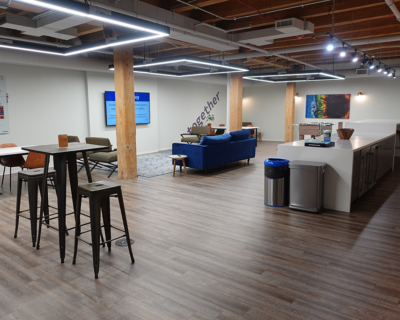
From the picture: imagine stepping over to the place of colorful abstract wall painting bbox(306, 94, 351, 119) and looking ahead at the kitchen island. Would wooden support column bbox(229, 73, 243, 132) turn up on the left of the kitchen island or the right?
right

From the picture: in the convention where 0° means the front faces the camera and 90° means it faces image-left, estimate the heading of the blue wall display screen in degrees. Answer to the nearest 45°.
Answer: approximately 315°

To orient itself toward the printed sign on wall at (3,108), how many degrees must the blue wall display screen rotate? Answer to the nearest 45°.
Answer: approximately 90° to its right

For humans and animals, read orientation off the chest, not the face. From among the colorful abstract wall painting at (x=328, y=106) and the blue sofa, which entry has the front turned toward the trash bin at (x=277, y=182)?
the colorful abstract wall painting

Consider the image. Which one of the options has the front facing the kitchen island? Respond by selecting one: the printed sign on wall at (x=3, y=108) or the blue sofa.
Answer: the printed sign on wall

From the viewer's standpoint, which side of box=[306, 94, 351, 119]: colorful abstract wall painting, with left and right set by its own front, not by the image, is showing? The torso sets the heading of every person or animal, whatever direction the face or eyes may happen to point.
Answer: front

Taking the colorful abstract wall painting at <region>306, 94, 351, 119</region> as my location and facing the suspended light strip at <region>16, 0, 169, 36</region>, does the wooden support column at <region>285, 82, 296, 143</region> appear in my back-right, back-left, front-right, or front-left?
front-right

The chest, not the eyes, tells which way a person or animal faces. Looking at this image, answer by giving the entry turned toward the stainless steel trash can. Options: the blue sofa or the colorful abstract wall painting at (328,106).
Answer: the colorful abstract wall painting

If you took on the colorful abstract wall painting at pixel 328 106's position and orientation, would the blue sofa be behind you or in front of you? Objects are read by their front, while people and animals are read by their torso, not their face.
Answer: in front

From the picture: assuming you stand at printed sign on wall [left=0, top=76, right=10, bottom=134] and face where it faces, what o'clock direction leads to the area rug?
The area rug is roughly at 11 o'clock from the printed sign on wall.

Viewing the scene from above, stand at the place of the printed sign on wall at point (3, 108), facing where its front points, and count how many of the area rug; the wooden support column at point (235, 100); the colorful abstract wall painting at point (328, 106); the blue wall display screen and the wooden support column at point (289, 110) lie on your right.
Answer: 0

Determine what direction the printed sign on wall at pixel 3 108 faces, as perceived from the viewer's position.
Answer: facing the viewer and to the right of the viewer

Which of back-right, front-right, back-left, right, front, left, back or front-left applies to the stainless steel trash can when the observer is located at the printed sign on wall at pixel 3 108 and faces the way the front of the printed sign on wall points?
front

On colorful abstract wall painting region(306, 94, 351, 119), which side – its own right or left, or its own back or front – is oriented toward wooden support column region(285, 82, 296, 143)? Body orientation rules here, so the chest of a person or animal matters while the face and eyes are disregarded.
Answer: right

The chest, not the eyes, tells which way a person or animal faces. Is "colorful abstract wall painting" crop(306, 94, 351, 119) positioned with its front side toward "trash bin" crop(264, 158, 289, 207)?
yes

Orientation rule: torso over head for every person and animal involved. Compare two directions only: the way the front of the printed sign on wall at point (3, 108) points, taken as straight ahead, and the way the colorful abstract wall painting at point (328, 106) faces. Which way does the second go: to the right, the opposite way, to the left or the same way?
to the right

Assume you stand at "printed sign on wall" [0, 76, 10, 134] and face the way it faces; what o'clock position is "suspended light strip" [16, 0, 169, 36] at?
The suspended light strip is roughly at 1 o'clock from the printed sign on wall.

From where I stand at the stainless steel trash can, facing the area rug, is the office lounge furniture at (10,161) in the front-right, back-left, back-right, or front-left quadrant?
front-left
